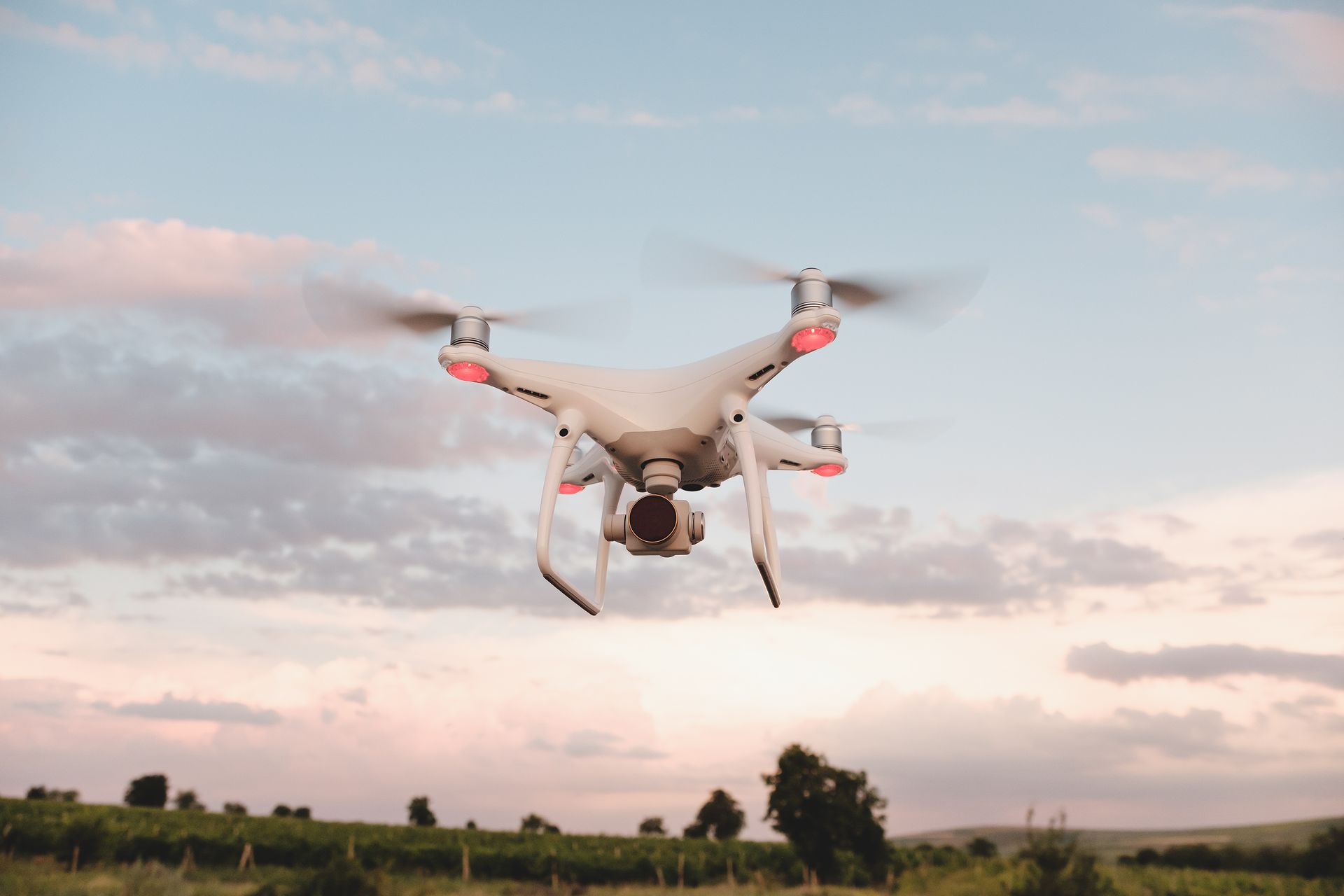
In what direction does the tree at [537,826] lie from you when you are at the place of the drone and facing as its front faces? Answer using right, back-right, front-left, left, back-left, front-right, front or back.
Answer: back

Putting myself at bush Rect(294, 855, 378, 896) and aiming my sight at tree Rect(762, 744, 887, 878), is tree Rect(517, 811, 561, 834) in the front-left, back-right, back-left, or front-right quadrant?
front-left

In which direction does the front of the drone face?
toward the camera

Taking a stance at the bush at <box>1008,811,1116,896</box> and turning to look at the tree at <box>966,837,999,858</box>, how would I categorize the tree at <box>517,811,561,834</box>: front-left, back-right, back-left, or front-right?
front-left

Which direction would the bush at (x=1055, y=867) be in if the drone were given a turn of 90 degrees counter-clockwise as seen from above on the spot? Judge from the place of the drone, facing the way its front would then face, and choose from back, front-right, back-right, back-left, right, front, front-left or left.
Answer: front-left

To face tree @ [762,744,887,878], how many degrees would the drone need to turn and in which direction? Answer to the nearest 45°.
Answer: approximately 180°

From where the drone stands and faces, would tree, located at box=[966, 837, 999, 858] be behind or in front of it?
behind

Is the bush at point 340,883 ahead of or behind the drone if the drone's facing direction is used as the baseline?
behind

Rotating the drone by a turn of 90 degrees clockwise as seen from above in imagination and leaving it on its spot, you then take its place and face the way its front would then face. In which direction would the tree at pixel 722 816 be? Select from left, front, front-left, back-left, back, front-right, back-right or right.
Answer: right

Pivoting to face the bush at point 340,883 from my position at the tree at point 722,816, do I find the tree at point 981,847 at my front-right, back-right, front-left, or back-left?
front-left
